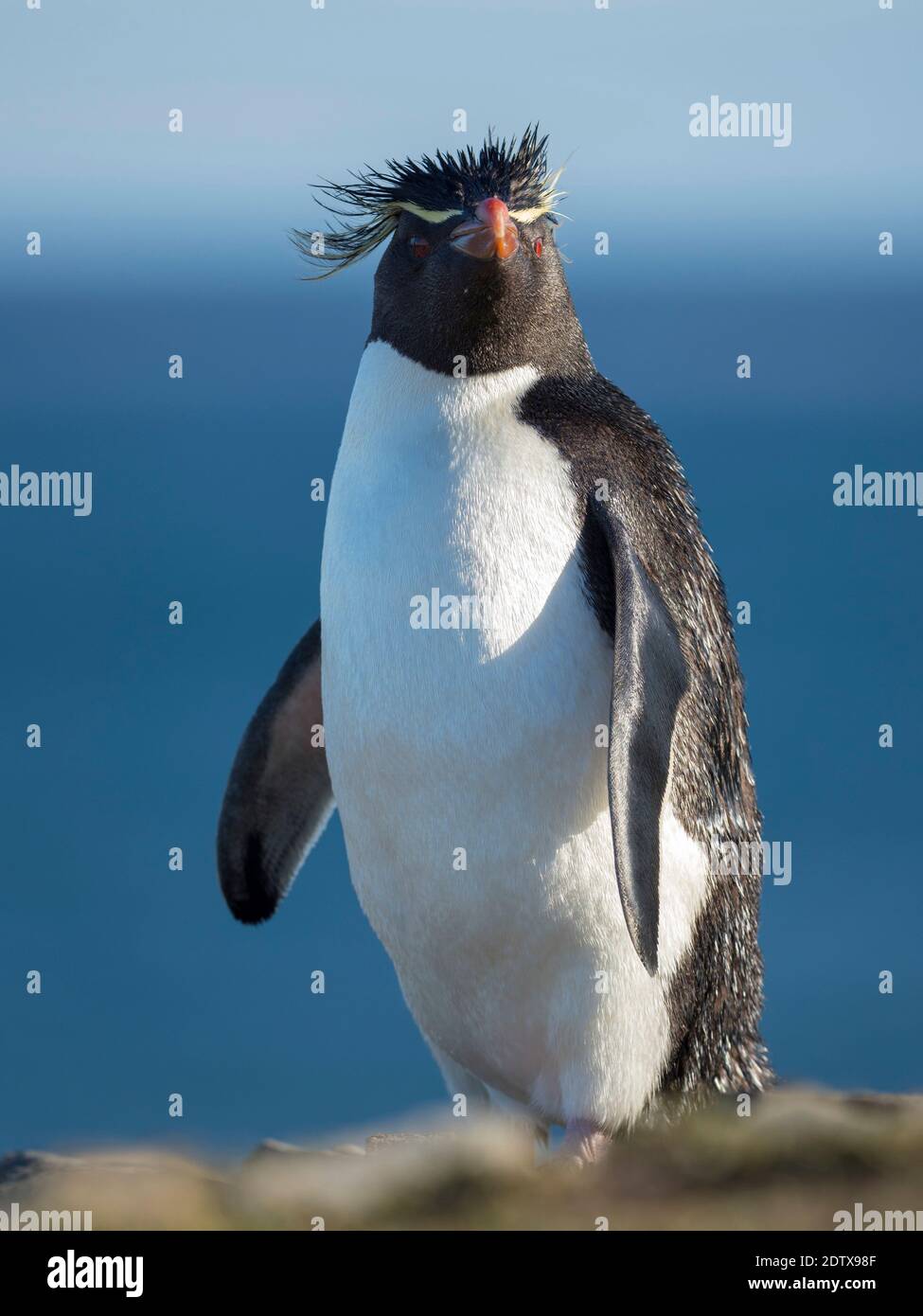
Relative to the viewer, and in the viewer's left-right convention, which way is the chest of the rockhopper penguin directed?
facing the viewer and to the left of the viewer
